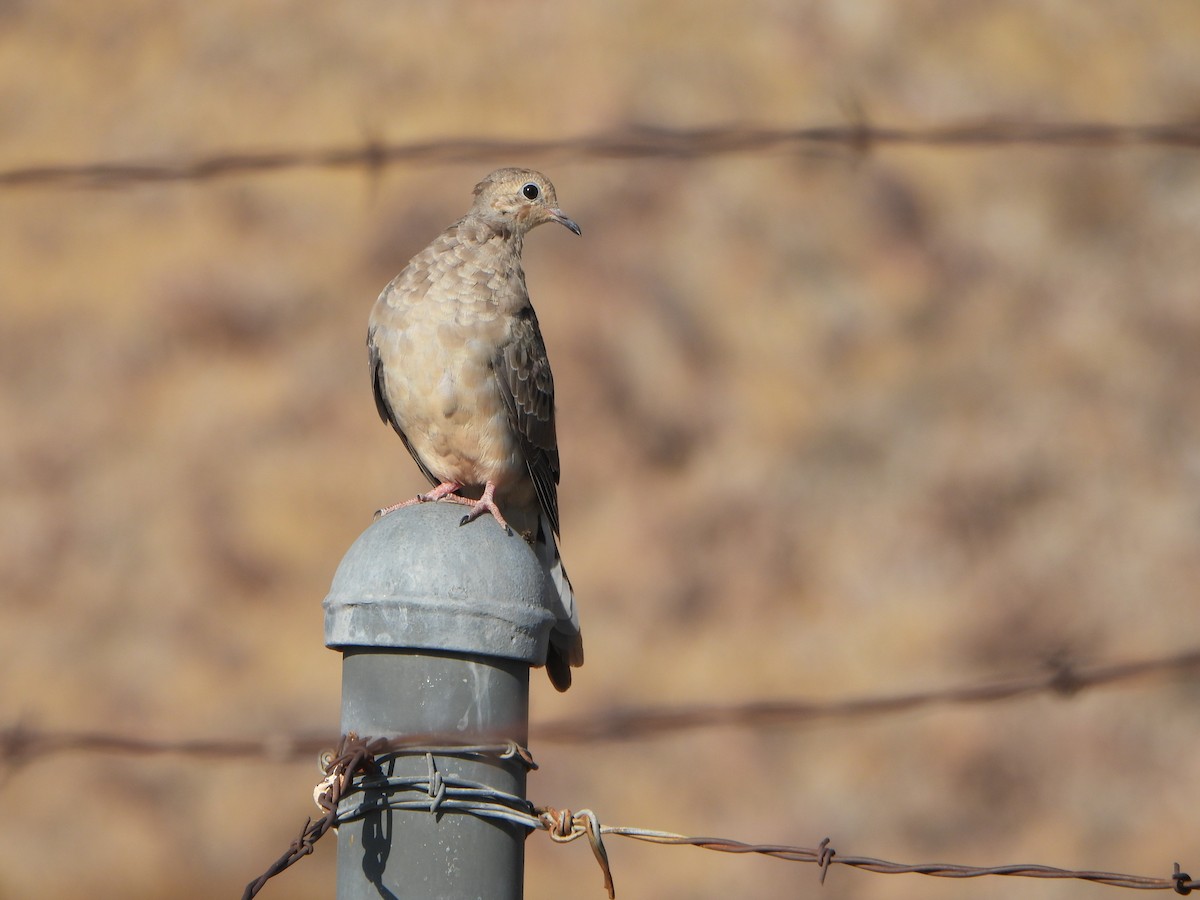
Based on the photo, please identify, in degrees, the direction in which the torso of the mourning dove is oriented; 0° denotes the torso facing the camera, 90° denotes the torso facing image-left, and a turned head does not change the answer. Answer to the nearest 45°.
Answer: approximately 45°
